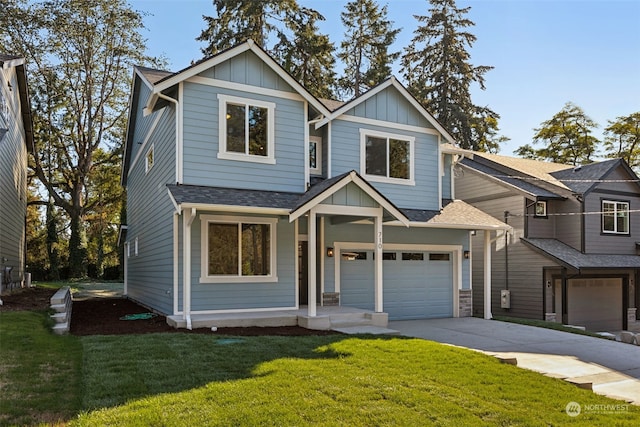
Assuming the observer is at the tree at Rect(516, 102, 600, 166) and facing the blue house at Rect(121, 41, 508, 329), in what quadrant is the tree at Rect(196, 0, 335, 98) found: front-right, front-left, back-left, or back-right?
front-right

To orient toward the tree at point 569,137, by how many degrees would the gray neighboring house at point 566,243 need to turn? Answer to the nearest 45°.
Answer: approximately 135° to its left

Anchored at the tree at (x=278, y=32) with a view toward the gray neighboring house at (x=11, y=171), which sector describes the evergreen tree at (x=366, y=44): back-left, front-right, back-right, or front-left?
back-left

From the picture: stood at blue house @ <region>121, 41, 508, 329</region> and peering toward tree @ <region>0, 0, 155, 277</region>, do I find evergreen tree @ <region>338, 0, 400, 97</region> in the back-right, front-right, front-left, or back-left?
front-right

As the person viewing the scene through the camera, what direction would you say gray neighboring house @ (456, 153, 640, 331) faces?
facing the viewer and to the right of the viewer

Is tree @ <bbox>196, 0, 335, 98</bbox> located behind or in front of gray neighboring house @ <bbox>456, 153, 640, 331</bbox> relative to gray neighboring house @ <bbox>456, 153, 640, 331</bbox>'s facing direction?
behind

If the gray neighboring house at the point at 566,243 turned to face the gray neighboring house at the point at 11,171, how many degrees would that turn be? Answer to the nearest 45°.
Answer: approximately 90° to its right

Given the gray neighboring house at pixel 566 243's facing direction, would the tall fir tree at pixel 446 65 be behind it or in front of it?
behind

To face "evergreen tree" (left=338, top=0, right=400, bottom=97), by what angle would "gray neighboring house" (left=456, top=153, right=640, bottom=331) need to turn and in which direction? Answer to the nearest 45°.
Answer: approximately 180°
